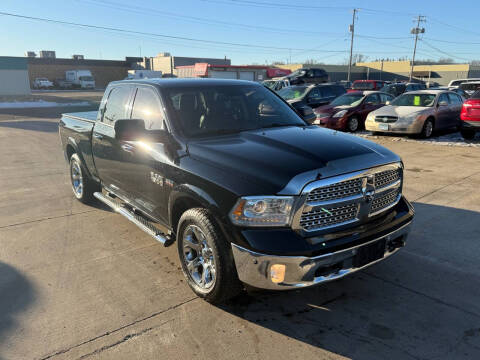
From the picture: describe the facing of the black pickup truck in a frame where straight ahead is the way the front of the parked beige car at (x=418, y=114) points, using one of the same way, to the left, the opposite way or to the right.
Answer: to the left

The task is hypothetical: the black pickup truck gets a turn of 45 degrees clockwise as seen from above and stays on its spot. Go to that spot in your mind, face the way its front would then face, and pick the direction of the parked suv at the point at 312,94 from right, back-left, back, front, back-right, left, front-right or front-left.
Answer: back

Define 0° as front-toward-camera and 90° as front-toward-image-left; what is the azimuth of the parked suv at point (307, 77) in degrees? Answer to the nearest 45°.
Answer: approximately 45°

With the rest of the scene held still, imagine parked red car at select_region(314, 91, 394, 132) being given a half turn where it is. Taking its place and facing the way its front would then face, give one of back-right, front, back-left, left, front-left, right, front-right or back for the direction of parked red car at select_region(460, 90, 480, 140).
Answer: right

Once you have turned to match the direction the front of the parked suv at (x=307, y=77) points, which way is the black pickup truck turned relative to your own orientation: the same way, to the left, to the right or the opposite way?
to the left

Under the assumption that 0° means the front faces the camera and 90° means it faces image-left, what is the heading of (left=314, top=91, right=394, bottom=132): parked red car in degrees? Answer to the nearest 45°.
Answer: approximately 45°

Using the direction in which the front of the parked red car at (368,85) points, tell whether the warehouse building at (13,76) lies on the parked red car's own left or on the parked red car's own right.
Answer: on the parked red car's own right

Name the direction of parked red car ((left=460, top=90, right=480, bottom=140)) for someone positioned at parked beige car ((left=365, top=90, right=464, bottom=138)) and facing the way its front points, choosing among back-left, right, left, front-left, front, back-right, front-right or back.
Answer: left

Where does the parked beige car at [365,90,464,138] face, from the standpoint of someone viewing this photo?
facing the viewer and to the left of the viewer

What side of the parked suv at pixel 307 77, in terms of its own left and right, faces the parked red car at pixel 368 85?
left

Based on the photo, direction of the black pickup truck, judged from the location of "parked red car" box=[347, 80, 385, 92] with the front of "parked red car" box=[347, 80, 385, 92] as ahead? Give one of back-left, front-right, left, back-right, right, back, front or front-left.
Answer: front-left

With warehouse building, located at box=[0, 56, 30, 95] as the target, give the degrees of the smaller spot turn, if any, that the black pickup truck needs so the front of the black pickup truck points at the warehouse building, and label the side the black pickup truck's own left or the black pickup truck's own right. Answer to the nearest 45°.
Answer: approximately 180°

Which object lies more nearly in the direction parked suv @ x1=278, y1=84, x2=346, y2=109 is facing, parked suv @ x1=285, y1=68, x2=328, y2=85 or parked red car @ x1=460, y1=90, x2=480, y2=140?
the parked red car

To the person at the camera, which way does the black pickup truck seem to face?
facing the viewer and to the right of the viewer

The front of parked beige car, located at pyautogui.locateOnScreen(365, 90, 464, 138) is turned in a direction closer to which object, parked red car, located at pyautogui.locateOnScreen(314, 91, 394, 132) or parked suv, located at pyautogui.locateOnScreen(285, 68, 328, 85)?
the parked red car

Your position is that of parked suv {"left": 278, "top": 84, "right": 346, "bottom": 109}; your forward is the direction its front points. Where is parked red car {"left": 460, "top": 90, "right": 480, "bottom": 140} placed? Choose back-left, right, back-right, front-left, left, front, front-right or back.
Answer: left

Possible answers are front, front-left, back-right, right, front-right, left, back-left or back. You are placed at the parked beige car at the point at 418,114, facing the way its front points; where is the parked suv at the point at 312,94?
right

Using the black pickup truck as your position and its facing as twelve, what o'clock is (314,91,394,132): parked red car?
The parked red car is roughly at 8 o'clock from the black pickup truck.
